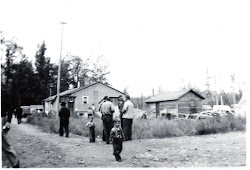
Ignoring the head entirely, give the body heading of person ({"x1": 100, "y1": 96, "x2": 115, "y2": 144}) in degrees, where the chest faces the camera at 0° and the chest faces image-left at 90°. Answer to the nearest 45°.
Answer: approximately 180°

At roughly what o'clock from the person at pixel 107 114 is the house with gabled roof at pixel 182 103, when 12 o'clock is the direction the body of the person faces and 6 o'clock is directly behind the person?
The house with gabled roof is roughly at 1 o'clock from the person.
